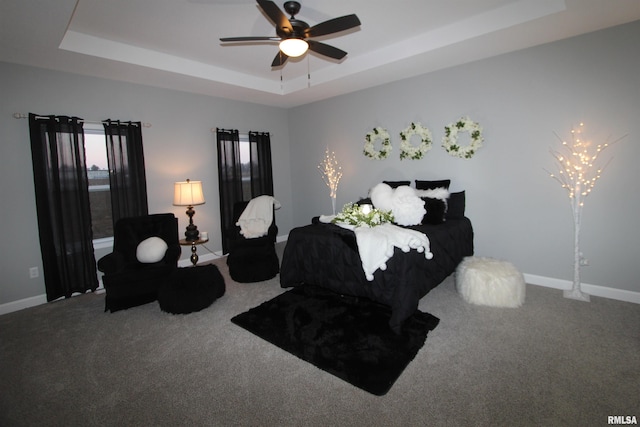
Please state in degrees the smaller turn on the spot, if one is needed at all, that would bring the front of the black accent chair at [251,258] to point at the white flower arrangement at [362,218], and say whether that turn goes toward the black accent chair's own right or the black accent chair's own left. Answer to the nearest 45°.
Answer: approximately 45° to the black accent chair's own left

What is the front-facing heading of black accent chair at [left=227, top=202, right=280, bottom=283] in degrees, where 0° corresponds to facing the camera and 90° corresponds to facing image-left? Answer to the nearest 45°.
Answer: approximately 0°

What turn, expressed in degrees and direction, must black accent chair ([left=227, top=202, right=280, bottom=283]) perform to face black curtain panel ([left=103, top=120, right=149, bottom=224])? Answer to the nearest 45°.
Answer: approximately 90° to its right

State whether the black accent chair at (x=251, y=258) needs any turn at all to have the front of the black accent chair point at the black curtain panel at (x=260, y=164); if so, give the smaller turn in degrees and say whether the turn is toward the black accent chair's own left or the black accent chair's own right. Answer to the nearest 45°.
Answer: approximately 180°

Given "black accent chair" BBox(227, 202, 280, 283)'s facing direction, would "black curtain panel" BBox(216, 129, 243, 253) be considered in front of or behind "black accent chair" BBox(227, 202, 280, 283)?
behind

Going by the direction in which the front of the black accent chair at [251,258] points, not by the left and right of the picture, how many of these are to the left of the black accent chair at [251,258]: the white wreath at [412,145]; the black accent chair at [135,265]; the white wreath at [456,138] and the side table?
2

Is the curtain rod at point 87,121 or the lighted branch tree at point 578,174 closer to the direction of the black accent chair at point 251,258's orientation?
the lighted branch tree

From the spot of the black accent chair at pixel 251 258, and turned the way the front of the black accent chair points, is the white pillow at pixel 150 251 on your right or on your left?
on your right

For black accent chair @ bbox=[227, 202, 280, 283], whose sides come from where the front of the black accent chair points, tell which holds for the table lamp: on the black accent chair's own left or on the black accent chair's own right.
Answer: on the black accent chair's own right

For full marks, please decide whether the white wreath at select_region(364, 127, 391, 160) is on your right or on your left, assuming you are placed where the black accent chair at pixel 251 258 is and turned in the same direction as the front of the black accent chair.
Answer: on your left

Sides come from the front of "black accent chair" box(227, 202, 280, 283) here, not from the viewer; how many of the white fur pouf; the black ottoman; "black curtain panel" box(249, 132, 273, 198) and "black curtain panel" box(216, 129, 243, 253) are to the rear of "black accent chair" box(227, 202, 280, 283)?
2

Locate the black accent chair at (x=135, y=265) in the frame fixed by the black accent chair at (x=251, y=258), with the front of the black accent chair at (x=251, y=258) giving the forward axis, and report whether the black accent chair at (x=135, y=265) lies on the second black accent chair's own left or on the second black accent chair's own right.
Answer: on the second black accent chair's own right

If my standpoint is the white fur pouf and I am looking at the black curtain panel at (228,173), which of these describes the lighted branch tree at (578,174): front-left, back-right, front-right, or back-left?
back-right

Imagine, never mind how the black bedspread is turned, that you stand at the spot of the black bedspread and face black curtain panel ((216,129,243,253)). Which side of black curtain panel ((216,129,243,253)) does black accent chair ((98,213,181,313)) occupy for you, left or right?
left
